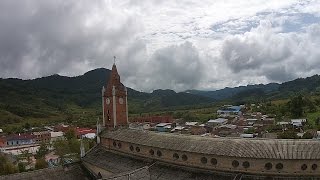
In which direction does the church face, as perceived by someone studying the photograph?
facing away from the viewer and to the left of the viewer
